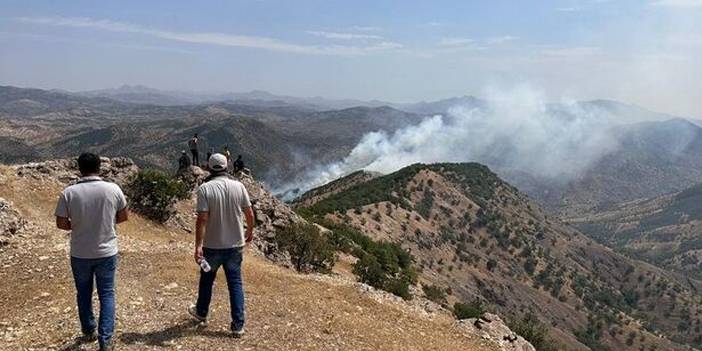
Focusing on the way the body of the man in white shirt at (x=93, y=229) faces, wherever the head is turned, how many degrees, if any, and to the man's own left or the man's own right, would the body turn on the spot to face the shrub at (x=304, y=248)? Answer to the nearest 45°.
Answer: approximately 45° to the man's own right

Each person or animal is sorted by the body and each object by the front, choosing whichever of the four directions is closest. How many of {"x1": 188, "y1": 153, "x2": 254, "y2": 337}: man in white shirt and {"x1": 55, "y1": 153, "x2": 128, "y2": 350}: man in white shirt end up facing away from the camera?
2

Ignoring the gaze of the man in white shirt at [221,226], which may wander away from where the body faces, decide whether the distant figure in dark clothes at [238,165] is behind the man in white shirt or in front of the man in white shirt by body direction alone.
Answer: in front

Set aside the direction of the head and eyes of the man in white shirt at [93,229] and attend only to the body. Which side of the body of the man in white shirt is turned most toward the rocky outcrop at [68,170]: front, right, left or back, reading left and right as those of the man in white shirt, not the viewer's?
front

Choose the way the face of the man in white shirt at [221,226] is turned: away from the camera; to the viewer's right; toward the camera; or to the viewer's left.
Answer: away from the camera

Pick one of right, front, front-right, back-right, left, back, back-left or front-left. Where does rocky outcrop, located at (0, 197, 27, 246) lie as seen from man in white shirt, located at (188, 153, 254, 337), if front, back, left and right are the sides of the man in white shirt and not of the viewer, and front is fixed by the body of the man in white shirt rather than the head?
front-left

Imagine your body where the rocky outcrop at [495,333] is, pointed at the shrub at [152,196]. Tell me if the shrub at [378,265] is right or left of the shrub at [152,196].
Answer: right

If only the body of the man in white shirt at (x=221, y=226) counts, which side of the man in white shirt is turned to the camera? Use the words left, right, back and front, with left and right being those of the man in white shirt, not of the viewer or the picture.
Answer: back

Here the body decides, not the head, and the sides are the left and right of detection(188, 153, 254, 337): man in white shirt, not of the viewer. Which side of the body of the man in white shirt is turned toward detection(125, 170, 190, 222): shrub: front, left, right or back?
front

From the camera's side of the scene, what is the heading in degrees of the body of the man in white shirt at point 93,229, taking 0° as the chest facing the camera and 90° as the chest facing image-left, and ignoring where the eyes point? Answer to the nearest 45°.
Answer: approximately 180°

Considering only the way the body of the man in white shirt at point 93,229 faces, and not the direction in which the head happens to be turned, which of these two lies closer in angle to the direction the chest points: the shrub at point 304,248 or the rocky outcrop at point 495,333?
the shrub
